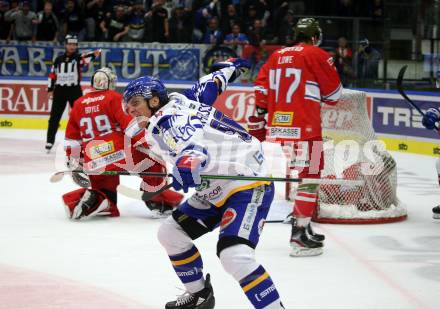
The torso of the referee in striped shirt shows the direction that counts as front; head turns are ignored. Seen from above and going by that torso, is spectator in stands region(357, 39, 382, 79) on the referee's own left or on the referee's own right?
on the referee's own left

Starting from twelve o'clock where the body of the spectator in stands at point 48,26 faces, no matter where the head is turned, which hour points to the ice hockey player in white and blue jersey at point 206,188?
The ice hockey player in white and blue jersey is roughly at 12 o'clock from the spectator in stands.

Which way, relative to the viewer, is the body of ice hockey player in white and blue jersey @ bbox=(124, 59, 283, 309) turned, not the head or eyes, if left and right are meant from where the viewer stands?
facing to the left of the viewer

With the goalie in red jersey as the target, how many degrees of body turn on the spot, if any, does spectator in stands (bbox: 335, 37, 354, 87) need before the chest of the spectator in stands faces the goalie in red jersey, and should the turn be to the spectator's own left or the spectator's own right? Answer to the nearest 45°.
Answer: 0° — they already face them

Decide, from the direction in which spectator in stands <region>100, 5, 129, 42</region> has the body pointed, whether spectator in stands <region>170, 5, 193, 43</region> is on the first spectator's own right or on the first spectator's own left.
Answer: on the first spectator's own left

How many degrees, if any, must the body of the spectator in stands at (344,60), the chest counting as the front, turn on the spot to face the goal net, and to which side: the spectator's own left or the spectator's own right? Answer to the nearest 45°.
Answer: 0° — they already face it

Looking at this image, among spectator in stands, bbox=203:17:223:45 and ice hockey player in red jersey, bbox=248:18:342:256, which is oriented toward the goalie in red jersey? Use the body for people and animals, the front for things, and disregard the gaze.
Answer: the spectator in stands

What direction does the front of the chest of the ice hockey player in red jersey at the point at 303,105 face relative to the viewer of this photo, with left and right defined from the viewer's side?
facing away from the viewer and to the right of the viewer
